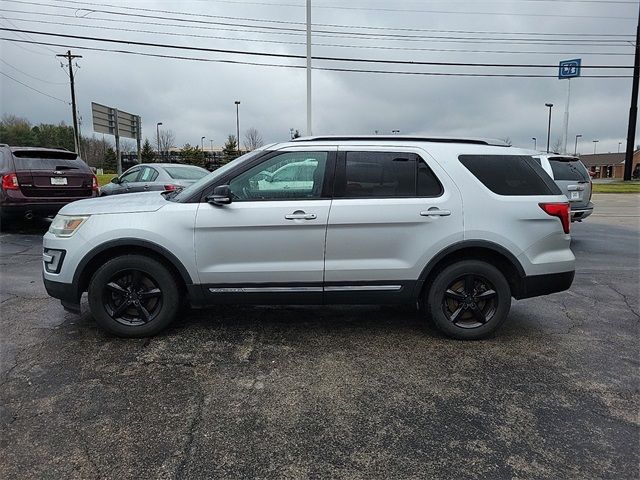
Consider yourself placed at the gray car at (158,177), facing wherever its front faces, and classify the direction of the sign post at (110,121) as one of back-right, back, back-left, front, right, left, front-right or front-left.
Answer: front-right

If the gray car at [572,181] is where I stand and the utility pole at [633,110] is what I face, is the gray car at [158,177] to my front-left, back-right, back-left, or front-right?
back-left

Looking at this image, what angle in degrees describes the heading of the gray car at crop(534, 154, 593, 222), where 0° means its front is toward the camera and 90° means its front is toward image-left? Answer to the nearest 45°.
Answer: approximately 135°

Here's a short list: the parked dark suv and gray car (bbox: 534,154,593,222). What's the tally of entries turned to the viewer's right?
0

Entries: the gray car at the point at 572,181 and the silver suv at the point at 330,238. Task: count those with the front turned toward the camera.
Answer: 0

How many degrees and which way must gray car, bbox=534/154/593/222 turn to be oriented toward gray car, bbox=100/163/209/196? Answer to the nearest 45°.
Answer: approximately 45° to its left

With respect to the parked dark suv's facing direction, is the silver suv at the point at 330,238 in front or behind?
behind

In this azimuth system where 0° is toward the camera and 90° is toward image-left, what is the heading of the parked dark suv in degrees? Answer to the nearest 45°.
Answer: approximately 135°

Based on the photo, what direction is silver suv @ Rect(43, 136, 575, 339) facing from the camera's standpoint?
to the viewer's left

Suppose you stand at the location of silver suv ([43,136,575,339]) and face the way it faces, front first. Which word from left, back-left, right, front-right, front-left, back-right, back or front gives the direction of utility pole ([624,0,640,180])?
back-right

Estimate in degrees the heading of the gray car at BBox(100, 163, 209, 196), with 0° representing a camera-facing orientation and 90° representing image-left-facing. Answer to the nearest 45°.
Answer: approximately 135°
